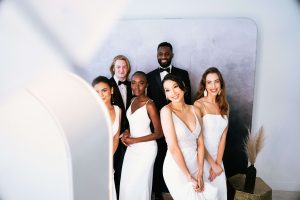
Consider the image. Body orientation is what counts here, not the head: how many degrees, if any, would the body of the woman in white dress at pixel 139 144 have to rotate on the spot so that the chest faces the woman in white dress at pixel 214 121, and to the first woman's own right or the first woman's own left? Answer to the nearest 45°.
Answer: approximately 135° to the first woman's own left

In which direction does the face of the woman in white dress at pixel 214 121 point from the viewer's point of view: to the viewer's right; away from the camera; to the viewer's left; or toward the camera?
toward the camera

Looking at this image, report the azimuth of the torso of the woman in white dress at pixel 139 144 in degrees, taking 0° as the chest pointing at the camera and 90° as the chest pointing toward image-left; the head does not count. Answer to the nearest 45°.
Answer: approximately 45°

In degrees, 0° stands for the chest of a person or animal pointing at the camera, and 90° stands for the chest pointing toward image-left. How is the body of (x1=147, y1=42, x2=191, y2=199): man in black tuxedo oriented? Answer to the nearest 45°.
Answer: approximately 0°

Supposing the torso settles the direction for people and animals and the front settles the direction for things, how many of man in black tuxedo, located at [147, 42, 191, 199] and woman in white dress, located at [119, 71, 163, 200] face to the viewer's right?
0

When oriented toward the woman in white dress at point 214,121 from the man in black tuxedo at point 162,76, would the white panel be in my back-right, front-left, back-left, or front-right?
front-right

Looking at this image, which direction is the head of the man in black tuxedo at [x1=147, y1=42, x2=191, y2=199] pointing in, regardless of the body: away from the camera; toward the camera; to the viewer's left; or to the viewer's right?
toward the camera

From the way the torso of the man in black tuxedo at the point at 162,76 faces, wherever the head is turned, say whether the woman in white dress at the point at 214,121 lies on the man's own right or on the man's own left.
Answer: on the man's own left

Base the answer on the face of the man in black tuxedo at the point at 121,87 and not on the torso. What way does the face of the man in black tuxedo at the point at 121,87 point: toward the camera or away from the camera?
toward the camera
